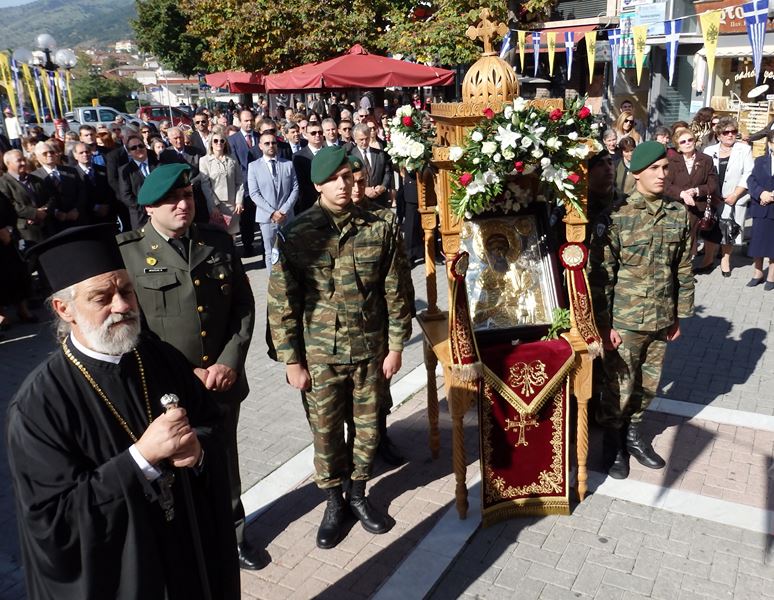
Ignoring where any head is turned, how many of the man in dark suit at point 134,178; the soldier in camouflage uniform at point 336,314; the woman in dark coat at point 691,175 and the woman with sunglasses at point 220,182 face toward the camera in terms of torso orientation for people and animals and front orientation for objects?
4

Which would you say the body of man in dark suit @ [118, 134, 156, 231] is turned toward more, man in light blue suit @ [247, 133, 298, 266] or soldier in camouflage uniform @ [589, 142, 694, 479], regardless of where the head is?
the soldier in camouflage uniform

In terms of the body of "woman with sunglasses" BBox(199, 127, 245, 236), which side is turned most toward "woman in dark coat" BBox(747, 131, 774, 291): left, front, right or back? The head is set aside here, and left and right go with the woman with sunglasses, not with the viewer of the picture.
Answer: left

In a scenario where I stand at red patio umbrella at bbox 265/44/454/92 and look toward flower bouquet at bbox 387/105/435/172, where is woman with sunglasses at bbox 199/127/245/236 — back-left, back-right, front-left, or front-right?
front-right

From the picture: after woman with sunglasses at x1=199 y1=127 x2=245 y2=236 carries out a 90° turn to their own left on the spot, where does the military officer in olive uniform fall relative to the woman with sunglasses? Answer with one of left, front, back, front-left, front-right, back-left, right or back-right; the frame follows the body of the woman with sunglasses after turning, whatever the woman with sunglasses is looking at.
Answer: right

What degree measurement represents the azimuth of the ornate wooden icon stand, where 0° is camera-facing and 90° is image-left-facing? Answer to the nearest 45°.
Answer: approximately 0°

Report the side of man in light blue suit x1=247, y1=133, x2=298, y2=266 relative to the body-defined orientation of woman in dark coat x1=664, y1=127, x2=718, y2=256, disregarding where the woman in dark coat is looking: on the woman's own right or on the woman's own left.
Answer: on the woman's own right

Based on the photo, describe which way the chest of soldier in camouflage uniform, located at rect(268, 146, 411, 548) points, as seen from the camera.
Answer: toward the camera

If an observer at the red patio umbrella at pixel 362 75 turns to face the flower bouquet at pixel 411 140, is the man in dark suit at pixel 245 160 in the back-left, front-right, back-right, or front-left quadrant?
front-right

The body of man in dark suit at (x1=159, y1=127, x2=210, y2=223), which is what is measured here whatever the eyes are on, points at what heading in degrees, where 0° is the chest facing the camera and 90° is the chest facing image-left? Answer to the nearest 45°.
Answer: approximately 315°

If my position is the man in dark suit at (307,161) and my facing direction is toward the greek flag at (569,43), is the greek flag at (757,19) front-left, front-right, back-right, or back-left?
front-right

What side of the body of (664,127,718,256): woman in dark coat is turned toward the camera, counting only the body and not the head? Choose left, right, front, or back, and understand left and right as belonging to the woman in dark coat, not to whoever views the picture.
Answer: front

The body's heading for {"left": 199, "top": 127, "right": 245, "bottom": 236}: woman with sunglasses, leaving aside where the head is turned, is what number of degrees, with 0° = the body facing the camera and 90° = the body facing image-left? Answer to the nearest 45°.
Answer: approximately 0°

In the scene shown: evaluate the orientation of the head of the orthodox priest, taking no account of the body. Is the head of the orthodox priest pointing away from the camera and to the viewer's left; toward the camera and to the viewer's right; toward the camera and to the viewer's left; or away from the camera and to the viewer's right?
toward the camera and to the viewer's right

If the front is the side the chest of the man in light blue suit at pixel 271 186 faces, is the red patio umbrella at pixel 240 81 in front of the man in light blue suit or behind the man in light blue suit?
behind
